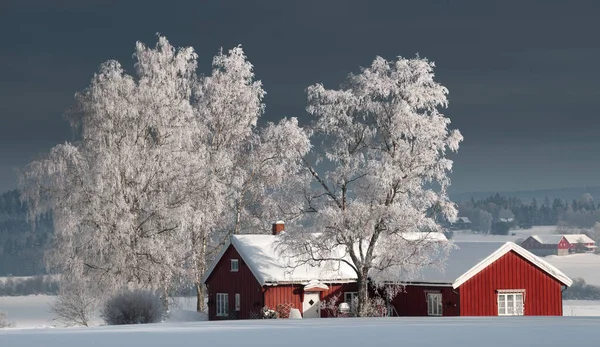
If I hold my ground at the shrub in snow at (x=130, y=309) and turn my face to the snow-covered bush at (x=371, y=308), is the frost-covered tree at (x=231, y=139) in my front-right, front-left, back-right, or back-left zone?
front-left

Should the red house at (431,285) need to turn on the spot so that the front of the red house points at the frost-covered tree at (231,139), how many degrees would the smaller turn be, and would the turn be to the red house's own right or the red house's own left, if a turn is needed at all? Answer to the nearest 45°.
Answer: approximately 135° to the red house's own right

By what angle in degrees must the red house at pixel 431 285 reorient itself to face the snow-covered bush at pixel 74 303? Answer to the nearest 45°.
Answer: approximately 90° to its right

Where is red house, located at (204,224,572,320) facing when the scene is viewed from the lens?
facing the viewer

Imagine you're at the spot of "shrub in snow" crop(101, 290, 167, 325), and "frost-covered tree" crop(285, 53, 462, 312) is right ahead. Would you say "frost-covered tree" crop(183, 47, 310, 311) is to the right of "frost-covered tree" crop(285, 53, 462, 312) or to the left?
left

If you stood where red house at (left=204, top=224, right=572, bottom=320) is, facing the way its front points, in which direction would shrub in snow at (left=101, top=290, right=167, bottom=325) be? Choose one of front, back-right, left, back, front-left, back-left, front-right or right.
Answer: front-right

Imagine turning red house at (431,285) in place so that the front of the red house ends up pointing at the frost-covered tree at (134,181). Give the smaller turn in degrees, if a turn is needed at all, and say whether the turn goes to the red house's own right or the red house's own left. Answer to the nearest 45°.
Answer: approximately 90° to the red house's own right
